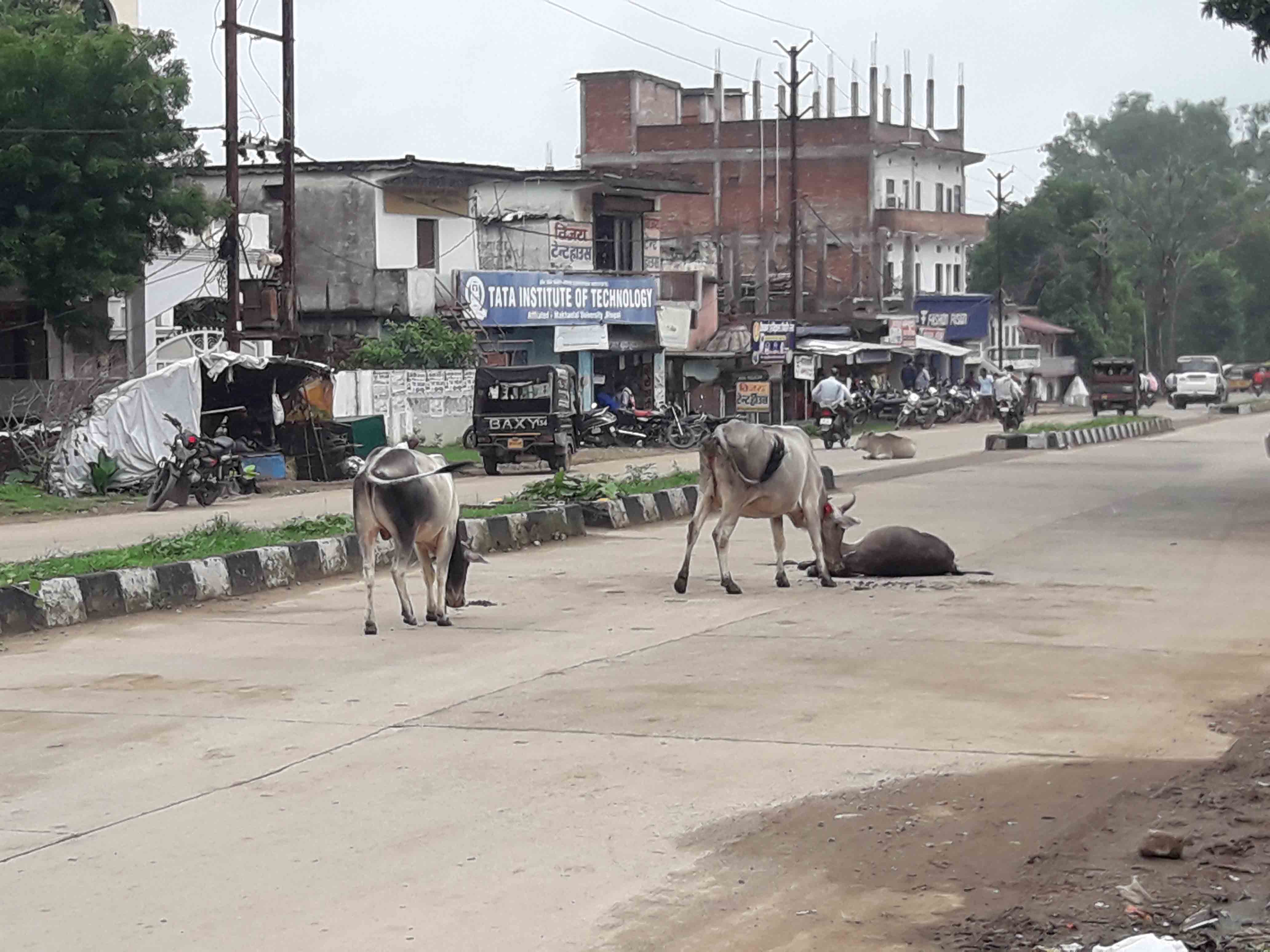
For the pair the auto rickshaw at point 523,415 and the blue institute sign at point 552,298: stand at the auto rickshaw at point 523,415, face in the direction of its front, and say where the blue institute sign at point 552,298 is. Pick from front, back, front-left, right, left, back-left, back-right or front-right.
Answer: front

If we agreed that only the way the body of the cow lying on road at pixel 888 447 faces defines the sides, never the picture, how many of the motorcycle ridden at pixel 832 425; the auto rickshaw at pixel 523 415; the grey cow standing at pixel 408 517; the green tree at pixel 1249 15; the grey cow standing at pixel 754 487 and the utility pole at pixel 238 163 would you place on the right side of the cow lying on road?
1

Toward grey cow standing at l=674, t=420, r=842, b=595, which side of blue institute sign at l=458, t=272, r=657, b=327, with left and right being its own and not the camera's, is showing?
front

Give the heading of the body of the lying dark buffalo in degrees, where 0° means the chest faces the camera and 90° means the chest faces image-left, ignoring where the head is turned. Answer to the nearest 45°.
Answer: approximately 90°

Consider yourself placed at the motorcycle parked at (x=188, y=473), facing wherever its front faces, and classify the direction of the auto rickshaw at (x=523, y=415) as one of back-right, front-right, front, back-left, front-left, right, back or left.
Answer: back

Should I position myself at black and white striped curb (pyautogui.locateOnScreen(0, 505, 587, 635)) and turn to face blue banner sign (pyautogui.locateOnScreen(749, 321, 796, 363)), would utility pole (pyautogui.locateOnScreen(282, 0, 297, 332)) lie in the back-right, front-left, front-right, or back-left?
front-left

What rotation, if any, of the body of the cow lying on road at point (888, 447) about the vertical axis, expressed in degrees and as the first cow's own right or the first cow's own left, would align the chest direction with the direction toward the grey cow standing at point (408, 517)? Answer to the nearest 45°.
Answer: approximately 90° to the first cow's own left

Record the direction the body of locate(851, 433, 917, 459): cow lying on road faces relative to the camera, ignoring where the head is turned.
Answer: to the viewer's left

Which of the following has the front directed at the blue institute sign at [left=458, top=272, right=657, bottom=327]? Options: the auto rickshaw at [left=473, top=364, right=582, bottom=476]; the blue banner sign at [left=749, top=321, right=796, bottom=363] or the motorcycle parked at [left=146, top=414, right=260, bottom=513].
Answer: the auto rickshaw

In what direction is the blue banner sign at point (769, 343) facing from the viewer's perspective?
toward the camera

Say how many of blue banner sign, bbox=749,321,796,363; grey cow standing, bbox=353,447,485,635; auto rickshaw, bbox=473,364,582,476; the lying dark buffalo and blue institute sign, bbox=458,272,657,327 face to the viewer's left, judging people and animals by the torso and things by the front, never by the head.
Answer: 1

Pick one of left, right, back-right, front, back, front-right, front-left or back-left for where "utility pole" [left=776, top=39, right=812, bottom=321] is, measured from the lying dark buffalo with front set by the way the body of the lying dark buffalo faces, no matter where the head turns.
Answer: right

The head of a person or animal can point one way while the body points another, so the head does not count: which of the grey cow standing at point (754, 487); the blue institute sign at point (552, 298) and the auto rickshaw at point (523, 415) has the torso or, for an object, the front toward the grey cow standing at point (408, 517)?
the blue institute sign

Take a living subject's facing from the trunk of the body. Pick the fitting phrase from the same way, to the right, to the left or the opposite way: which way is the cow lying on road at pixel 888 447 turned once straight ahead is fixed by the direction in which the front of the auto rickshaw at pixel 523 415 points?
to the left
